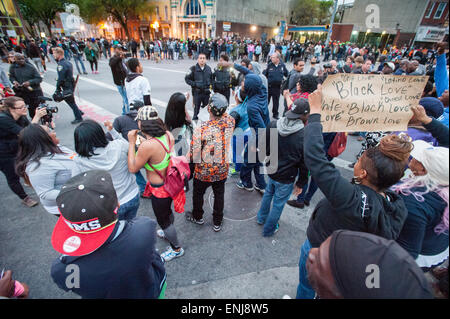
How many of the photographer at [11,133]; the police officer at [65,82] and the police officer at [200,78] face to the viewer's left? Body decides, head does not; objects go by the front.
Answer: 1

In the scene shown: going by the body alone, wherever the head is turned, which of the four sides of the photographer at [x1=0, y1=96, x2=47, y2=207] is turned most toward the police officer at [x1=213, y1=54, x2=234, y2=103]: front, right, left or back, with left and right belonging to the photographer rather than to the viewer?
front

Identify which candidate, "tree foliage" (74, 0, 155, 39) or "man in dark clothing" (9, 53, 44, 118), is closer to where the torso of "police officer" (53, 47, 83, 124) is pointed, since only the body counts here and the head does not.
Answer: the man in dark clothing

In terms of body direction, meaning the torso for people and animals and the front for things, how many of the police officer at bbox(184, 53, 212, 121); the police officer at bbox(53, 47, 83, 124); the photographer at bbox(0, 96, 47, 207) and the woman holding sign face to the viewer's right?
1

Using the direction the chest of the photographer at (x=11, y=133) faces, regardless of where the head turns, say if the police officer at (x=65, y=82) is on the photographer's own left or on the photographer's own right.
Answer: on the photographer's own left

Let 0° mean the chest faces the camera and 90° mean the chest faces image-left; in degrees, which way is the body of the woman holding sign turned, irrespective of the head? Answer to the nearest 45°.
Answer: approximately 135°

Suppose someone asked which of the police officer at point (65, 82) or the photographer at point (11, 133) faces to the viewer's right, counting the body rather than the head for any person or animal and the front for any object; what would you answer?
the photographer

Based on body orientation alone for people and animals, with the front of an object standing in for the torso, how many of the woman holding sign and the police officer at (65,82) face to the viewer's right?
0

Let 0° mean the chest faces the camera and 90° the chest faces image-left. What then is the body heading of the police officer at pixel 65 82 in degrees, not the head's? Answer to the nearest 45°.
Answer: approximately 90°

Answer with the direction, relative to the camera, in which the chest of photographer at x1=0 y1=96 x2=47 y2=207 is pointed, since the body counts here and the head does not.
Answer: to the viewer's right

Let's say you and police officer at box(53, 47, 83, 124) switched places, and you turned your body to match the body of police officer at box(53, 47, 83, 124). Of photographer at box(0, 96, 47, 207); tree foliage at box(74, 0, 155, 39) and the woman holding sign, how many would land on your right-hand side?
1

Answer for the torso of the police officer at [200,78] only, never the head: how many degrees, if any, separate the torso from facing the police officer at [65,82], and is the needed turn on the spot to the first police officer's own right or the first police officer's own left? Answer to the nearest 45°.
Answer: approximately 90° to the first police officer's own right

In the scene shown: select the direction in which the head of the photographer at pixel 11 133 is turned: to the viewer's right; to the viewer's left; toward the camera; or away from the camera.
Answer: to the viewer's right
